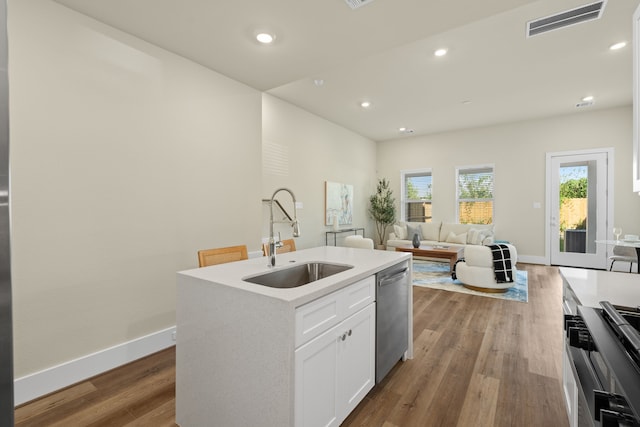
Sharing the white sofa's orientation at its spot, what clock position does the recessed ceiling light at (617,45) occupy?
The recessed ceiling light is roughly at 11 o'clock from the white sofa.

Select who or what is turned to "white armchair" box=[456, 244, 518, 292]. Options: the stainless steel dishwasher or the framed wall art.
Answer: the framed wall art

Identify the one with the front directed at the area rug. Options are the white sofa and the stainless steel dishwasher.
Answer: the white sofa

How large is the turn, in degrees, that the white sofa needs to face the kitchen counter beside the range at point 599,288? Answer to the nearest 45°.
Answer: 0° — it already faces it

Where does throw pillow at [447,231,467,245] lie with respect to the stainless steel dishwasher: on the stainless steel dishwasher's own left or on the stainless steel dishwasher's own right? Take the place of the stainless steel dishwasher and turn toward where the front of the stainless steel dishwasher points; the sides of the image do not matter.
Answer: on the stainless steel dishwasher's own left

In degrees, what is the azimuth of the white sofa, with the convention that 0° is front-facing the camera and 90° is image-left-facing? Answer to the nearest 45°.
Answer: approximately 0°

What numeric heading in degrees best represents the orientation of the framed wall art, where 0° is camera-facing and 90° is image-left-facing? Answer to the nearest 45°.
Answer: approximately 315°
